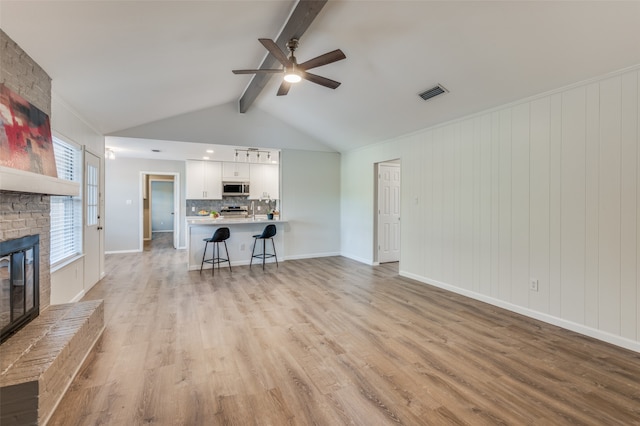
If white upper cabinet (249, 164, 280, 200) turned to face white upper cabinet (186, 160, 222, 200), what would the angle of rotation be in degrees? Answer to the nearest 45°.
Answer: approximately 90° to its right

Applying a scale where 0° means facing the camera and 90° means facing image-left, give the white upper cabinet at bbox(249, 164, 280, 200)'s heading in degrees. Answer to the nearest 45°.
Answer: approximately 0°

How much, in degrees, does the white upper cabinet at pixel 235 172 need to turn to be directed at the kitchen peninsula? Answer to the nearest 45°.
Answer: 0° — it already faces it

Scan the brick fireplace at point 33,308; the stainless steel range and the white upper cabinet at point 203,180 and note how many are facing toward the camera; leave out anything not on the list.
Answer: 2

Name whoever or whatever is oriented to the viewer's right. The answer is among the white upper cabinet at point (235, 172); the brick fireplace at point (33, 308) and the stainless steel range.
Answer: the brick fireplace

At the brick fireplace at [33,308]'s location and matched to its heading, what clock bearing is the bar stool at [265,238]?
The bar stool is roughly at 11 o'clock from the brick fireplace.

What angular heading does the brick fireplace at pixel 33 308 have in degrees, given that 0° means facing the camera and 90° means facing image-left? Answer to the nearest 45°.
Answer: approximately 270°

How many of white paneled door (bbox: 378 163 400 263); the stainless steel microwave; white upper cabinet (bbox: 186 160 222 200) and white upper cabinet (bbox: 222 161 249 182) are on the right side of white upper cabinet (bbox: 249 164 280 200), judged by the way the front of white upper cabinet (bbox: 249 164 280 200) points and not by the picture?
3

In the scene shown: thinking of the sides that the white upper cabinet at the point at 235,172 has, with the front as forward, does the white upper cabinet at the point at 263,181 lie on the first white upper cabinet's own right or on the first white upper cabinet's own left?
on the first white upper cabinet's own left

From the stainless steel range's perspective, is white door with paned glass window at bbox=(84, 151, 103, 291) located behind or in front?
in front
